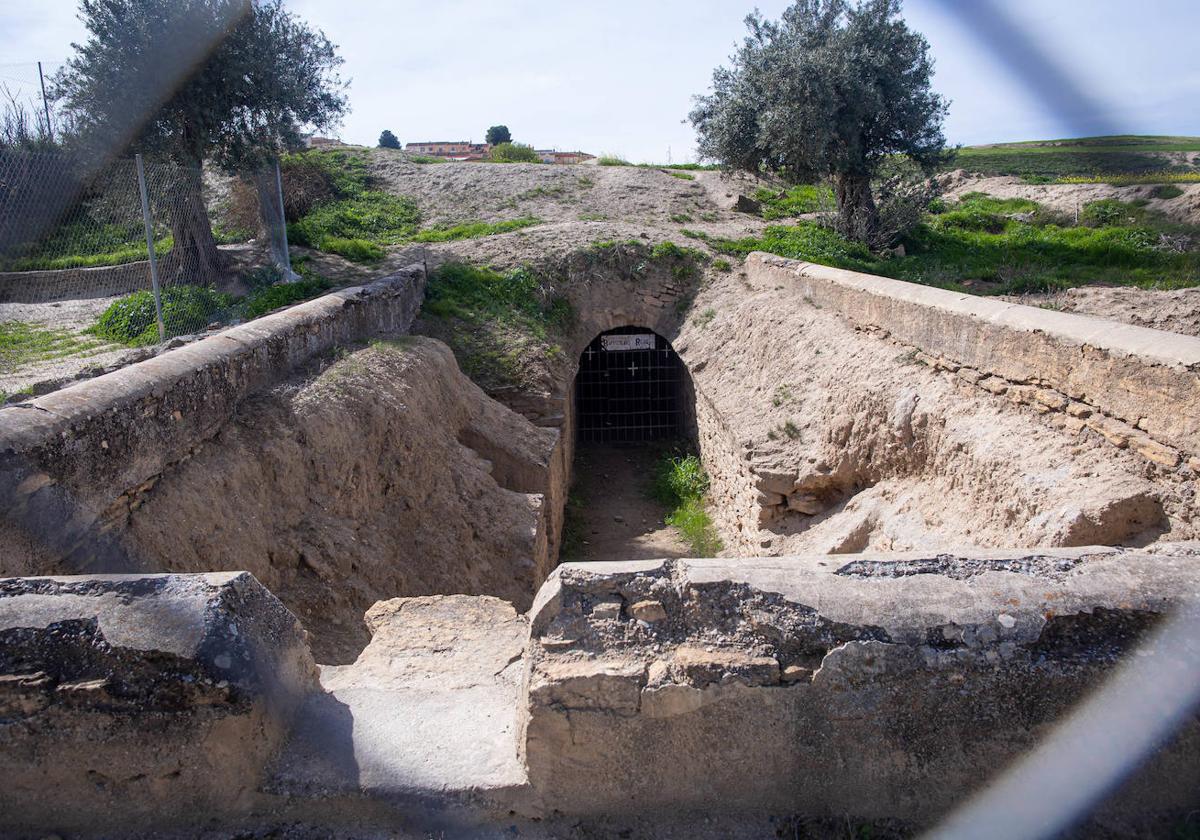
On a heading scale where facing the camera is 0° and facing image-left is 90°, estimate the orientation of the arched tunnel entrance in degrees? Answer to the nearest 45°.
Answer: approximately 0°

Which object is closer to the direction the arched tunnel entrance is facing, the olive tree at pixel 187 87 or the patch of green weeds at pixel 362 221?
the olive tree

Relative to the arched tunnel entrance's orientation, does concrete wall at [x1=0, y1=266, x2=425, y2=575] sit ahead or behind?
ahead

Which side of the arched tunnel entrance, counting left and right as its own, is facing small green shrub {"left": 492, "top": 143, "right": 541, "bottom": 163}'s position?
back

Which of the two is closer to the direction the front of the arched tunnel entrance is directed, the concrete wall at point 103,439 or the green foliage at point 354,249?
the concrete wall

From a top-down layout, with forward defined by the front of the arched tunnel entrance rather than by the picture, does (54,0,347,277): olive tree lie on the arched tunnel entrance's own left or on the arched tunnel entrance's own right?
on the arched tunnel entrance's own right

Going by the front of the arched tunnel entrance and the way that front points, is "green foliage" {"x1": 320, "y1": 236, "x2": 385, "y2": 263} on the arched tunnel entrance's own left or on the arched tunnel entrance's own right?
on the arched tunnel entrance's own right

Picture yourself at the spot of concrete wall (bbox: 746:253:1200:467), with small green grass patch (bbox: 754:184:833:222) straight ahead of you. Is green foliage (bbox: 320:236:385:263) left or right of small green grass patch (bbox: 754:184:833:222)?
left

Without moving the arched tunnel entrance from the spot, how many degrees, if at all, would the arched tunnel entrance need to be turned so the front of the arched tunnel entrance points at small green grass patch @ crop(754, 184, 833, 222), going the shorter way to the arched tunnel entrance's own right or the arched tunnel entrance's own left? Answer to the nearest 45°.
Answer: approximately 135° to the arched tunnel entrance's own left

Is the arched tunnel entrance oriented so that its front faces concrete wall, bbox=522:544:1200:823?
yes

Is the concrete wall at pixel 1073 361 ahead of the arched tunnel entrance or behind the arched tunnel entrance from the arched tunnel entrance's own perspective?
ahead
